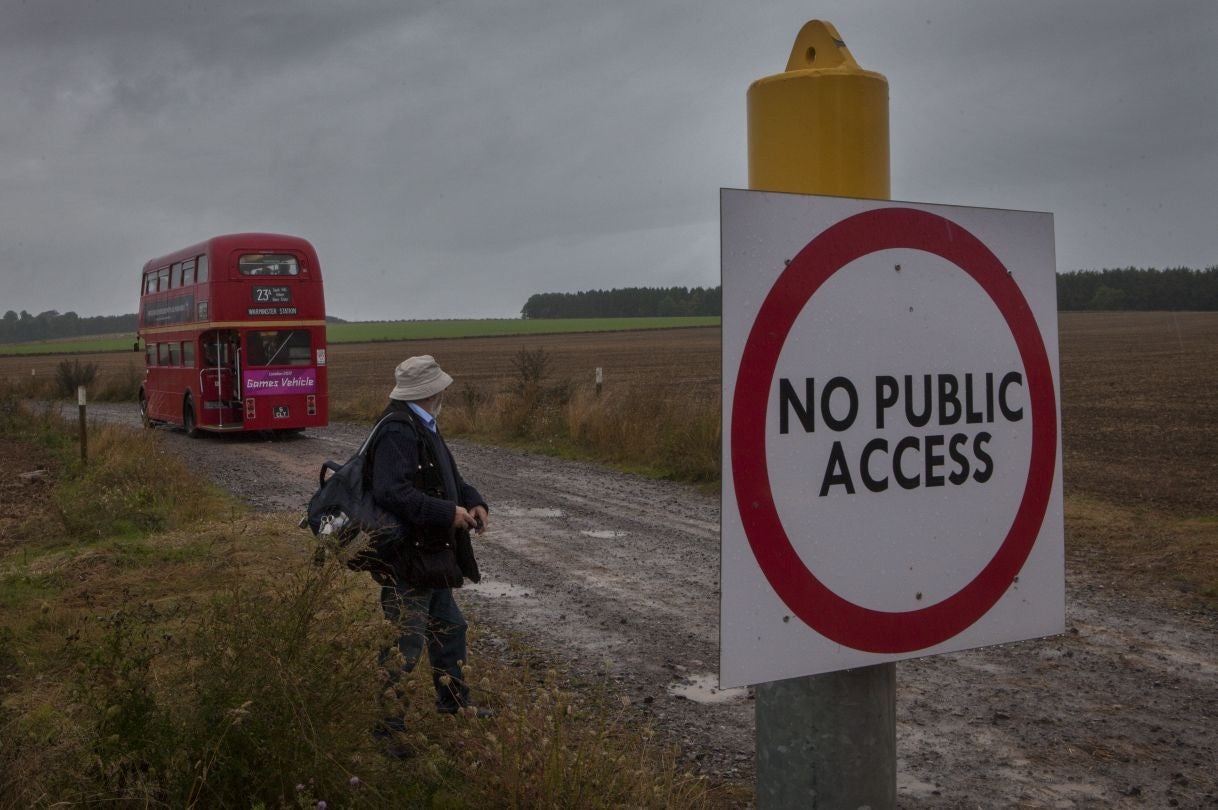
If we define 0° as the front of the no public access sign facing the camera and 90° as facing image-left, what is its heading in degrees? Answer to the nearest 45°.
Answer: approximately 315°

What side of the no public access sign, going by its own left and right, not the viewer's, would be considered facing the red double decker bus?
back

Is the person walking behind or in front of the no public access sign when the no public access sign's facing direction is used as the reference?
behind
